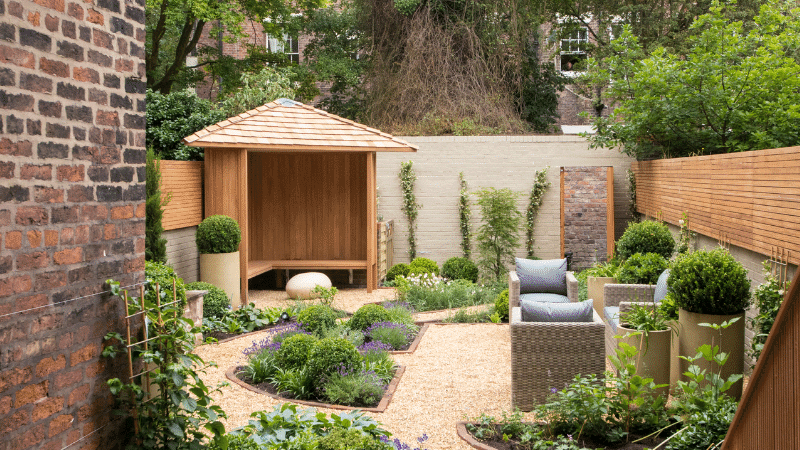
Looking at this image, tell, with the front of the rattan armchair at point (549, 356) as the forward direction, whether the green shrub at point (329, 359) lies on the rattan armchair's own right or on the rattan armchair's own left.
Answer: on the rattan armchair's own left

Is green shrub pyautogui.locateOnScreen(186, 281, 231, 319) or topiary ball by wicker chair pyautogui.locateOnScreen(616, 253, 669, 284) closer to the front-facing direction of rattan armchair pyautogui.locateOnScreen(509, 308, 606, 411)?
the topiary ball by wicker chair

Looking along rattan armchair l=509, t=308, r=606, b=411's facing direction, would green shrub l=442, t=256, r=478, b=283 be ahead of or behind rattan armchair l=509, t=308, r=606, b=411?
ahead

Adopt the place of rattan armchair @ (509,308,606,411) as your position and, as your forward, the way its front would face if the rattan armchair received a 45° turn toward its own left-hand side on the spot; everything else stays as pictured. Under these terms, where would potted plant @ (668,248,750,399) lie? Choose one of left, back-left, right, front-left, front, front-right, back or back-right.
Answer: back-right

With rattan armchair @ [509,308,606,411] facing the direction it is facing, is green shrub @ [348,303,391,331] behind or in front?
in front

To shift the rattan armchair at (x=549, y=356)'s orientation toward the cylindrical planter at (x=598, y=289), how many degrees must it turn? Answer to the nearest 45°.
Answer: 0° — it already faces it

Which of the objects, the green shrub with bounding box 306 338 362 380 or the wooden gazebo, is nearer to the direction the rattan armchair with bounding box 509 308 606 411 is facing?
the wooden gazebo

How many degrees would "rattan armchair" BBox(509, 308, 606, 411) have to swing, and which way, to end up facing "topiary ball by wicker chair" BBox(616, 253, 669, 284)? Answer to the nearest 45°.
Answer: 0° — it already faces it

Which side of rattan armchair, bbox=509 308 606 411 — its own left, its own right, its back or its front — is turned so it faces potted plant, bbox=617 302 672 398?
right

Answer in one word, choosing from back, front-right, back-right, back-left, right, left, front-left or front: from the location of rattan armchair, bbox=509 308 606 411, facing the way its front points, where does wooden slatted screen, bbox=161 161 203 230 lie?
front-left

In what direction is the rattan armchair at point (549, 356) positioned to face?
away from the camera

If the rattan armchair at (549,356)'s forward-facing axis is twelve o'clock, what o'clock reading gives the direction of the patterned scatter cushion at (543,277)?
The patterned scatter cushion is roughly at 12 o'clock from the rattan armchair.

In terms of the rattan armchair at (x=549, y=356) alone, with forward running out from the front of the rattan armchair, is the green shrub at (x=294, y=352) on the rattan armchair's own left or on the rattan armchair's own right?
on the rattan armchair's own left

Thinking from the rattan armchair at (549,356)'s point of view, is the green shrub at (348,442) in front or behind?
behind
